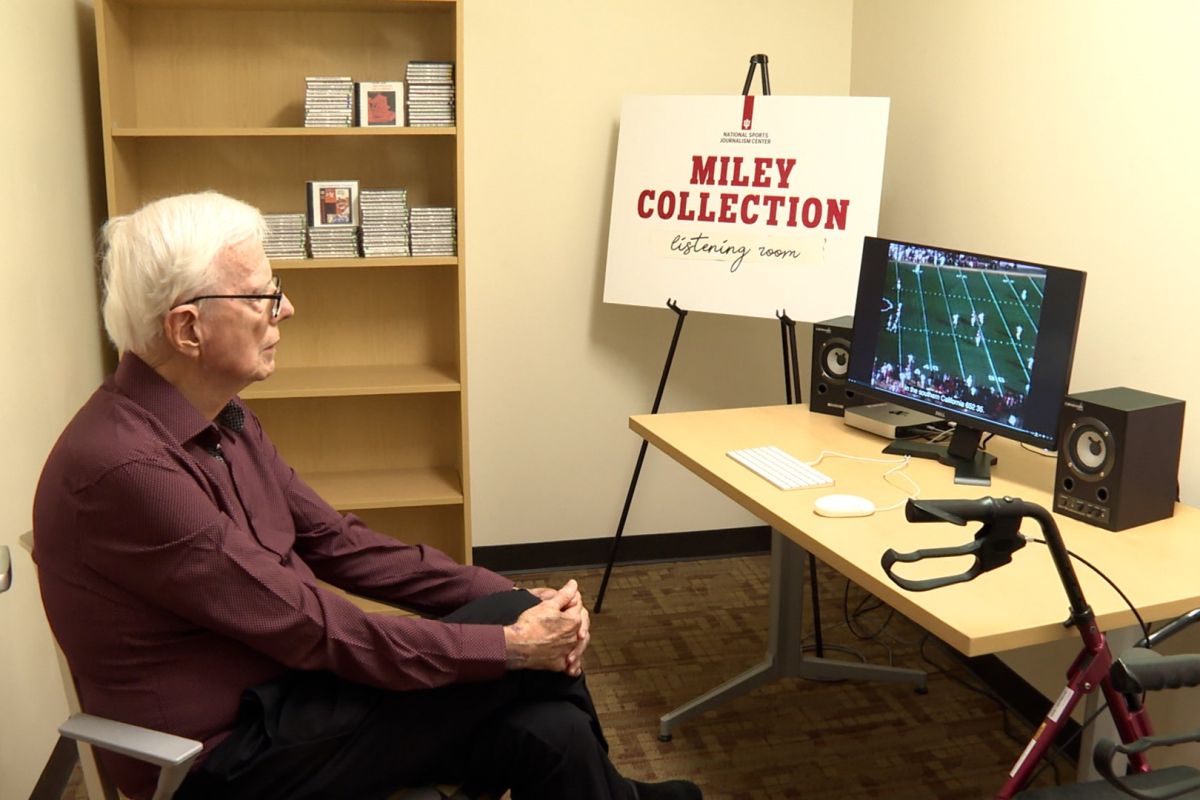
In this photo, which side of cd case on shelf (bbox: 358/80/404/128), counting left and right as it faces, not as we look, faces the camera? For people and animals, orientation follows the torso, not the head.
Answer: front

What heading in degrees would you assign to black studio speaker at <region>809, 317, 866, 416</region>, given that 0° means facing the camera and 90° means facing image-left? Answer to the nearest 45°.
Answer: approximately 45°

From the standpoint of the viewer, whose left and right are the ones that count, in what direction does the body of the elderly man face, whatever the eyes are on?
facing to the right of the viewer

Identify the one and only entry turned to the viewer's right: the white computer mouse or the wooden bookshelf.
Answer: the white computer mouse

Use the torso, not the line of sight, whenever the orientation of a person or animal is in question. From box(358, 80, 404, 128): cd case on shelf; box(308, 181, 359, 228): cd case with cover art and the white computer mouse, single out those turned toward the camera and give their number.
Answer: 2

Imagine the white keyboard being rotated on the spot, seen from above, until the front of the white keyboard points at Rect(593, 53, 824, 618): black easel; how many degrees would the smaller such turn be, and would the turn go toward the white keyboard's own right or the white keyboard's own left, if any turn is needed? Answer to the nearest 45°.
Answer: approximately 135° to the white keyboard's own right

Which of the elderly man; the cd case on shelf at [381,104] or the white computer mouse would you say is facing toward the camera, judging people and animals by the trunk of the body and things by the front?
the cd case on shelf

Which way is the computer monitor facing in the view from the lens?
facing the viewer and to the left of the viewer

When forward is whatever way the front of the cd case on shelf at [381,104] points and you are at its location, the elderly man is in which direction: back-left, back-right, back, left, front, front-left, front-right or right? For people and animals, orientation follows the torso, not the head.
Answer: front

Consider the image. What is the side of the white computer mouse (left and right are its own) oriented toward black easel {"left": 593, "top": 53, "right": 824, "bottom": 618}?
left

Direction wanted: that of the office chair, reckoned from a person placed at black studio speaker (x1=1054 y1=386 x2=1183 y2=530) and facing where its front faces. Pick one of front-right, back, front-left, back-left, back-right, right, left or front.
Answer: front

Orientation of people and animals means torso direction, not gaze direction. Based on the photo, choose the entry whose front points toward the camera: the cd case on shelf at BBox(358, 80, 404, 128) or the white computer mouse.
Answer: the cd case on shelf

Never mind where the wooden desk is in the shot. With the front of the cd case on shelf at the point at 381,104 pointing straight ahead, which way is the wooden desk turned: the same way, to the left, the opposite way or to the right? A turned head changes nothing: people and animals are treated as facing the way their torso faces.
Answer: to the right

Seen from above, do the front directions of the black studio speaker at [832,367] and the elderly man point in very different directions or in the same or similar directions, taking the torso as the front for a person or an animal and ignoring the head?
very different directions

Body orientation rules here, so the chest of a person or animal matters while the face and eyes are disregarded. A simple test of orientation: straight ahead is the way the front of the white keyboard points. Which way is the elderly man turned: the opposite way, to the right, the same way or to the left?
the opposite way

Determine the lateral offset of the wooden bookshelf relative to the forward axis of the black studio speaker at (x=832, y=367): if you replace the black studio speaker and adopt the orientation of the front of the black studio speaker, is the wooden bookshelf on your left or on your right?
on your right

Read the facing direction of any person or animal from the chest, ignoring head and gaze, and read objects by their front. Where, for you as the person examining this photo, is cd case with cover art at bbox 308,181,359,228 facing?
facing the viewer

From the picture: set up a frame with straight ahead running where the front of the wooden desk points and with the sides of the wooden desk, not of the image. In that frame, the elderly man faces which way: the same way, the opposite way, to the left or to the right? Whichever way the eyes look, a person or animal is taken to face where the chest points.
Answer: the opposite way
